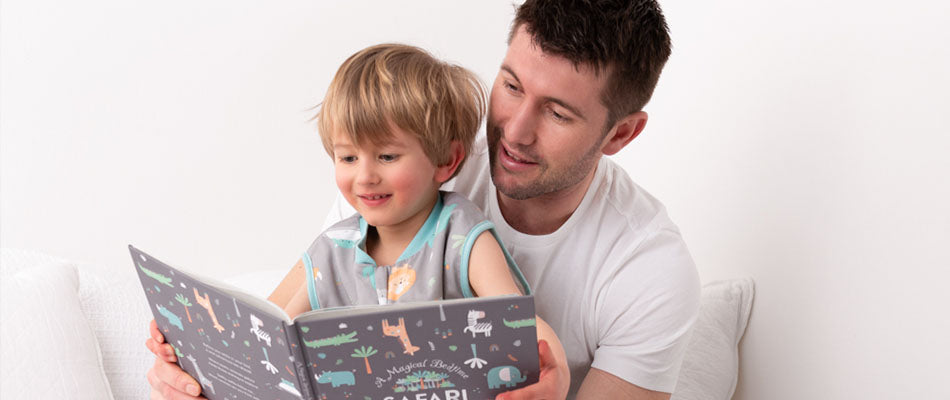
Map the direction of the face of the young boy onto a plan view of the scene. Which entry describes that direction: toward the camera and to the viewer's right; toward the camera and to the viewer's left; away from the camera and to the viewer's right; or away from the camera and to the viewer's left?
toward the camera and to the viewer's left

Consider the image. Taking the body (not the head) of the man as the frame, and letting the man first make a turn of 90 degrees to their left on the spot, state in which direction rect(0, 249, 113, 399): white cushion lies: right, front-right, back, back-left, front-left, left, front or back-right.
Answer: back-right

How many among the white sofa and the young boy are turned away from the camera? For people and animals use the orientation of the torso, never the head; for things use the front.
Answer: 0

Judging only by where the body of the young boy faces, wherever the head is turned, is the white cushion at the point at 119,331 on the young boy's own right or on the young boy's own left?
on the young boy's own right
